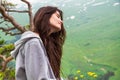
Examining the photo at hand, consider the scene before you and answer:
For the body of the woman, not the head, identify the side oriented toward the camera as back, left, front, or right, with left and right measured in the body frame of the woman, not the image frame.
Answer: right
